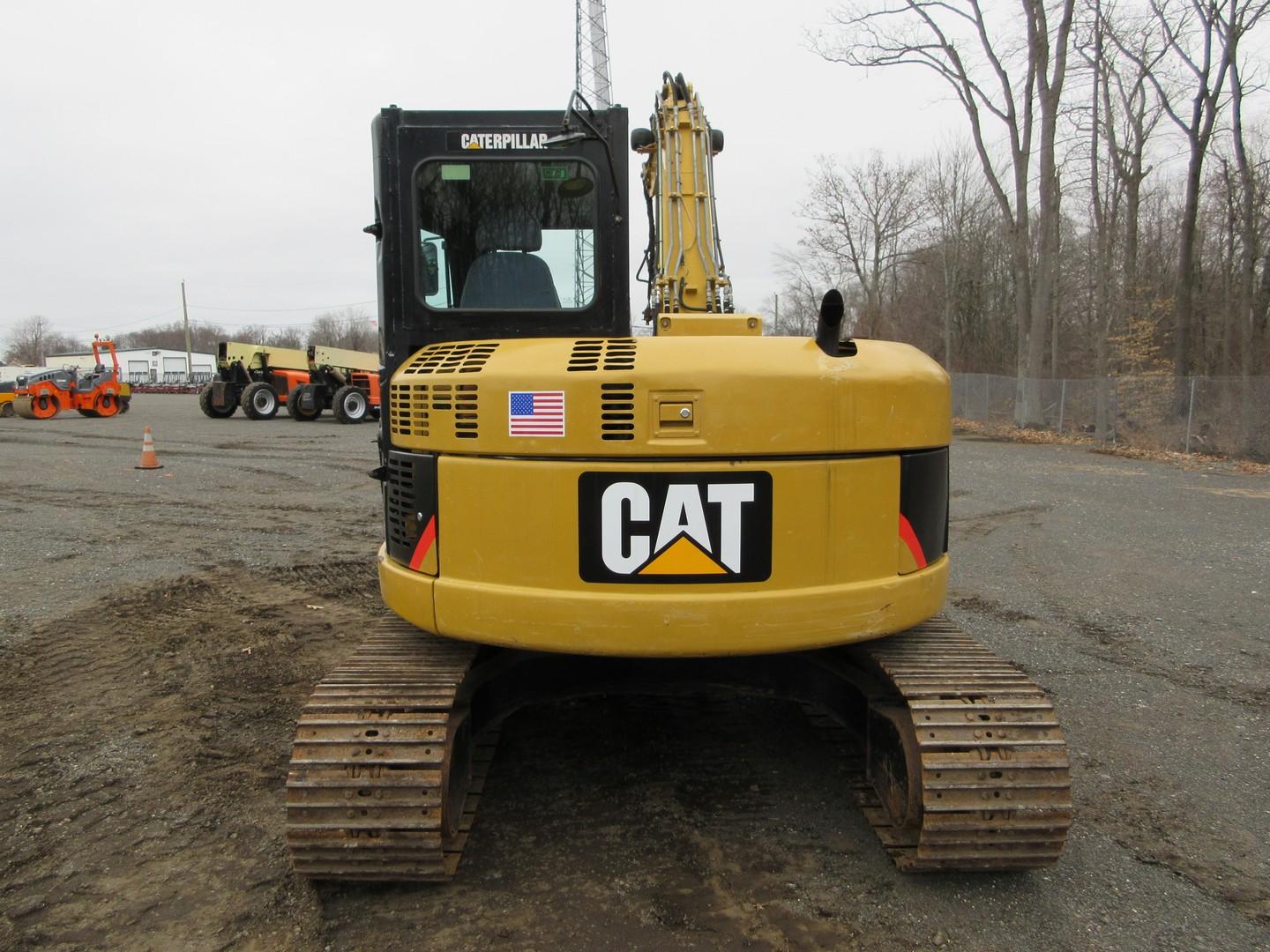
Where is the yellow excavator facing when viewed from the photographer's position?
facing away from the viewer

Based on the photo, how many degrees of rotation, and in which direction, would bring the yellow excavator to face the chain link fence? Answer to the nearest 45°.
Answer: approximately 45° to its right
